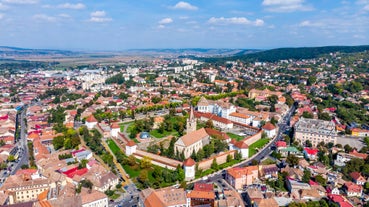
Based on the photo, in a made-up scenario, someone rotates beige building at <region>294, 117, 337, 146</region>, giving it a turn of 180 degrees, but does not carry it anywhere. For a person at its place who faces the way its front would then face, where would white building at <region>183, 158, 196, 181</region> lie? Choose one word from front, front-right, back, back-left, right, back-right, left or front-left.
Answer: back-left

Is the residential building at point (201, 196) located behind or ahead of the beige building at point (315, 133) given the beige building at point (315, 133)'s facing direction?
ahead

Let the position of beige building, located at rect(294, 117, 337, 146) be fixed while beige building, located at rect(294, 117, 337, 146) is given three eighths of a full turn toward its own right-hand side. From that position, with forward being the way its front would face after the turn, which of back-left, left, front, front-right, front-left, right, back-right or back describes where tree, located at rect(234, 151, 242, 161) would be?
left

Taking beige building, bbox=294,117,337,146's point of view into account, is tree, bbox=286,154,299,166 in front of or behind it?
in front

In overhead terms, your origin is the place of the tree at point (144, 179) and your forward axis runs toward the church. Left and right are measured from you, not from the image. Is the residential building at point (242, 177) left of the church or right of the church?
right

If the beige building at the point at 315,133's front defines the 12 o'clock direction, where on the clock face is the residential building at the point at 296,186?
The residential building is roughly at 12 o'clock from the beige building.

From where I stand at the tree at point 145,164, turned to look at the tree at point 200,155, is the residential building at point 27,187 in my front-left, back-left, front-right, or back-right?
back-right

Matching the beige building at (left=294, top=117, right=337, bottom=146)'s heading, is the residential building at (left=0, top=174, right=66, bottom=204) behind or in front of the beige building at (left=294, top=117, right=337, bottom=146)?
in front

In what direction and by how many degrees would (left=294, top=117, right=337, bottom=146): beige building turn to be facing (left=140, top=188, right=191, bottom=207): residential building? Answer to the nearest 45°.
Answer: approximately 45° to its right

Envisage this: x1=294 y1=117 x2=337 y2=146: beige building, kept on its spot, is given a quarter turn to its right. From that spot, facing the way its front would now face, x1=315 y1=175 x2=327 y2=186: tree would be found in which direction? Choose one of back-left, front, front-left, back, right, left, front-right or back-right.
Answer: left

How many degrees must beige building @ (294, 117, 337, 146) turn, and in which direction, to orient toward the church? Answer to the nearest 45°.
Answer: approximately 45° to its right

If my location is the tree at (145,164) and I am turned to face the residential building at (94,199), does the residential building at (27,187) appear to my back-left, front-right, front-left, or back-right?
front-right

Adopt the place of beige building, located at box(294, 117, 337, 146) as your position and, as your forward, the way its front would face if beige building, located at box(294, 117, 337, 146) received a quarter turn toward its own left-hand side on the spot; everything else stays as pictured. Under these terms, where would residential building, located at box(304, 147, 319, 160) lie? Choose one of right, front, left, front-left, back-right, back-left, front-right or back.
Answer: right

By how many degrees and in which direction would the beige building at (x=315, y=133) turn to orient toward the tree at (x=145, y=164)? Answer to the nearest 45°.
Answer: approximately 45° to its right

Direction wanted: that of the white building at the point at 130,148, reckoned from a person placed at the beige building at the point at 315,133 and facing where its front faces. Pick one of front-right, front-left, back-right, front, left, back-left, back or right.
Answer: front-right

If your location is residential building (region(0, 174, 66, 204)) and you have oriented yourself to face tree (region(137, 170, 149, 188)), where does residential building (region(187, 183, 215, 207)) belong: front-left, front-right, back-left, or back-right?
front-right

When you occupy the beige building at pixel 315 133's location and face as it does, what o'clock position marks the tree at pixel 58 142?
The tree is roughly at 2 o'clock from the beige building.

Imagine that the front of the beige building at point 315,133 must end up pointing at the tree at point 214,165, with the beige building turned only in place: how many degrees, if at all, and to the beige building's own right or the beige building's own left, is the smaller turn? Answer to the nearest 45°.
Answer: approximately 45° to the beige building's own right

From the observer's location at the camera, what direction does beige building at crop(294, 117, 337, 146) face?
facing the viewer
